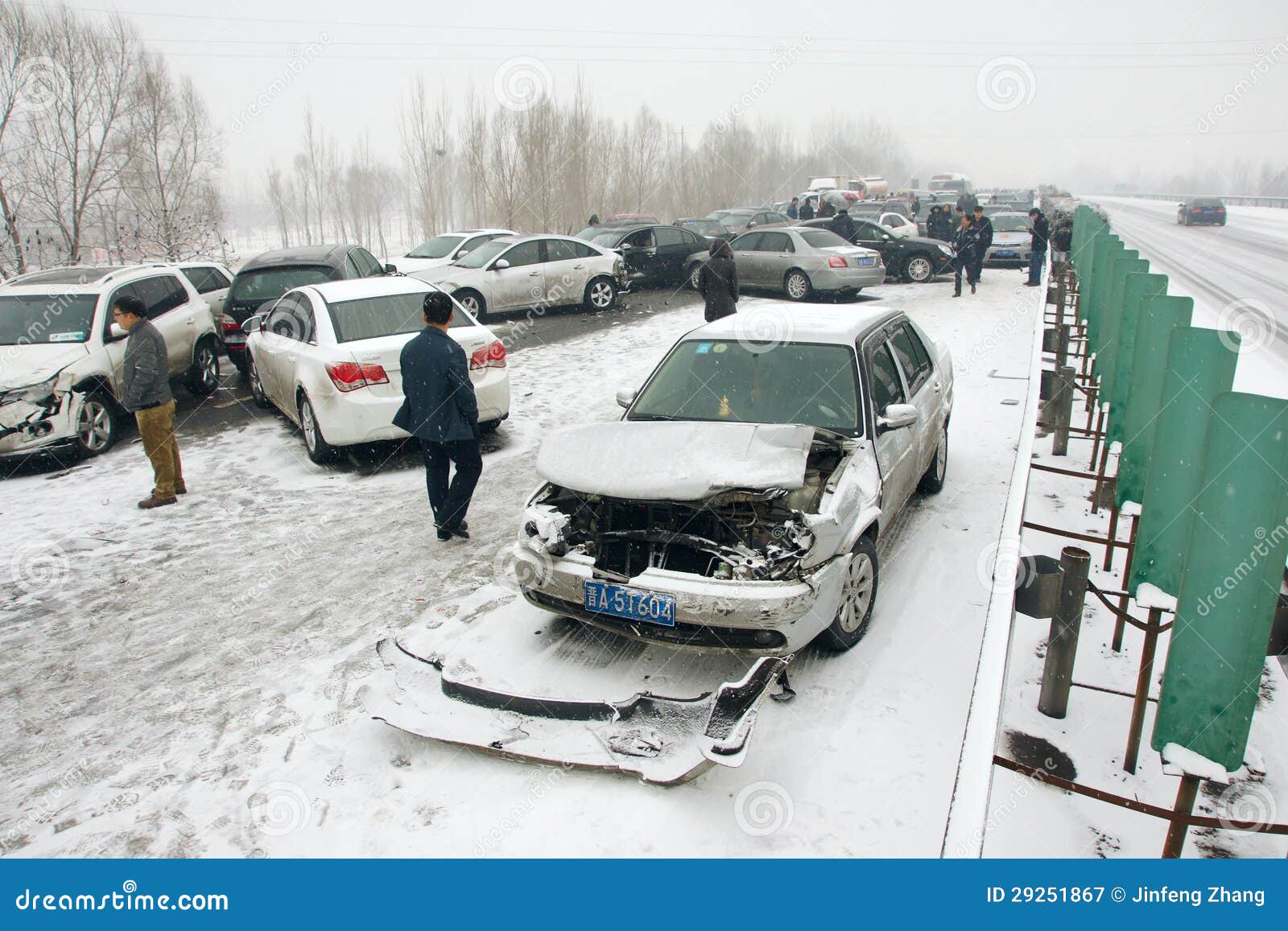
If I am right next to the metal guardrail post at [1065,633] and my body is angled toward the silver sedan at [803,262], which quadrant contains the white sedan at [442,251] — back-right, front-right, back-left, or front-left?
front-left

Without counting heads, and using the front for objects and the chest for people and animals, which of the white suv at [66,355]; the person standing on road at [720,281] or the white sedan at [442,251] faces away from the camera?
the person standing on road

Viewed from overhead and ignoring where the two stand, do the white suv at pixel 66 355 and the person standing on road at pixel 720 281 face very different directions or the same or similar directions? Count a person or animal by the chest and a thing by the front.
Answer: very different directions

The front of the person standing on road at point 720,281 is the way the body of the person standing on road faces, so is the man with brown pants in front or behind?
behind

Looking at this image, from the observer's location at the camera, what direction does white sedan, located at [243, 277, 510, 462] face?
facing away from the viewer and to the left of the viewer

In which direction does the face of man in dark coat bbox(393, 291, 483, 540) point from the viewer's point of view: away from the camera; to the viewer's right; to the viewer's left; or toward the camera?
away from the camera

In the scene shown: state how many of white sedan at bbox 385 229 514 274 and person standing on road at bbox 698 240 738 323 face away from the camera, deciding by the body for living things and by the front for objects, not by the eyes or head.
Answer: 1

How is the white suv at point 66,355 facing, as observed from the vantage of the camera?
facing the viewer and to the left of the viewer

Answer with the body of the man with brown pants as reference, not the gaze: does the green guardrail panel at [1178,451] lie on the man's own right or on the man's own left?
on the man's own left

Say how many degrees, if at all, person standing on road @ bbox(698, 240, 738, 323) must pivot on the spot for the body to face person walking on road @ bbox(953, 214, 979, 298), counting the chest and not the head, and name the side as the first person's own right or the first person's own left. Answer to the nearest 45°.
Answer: approximately 45° to the first person's own right

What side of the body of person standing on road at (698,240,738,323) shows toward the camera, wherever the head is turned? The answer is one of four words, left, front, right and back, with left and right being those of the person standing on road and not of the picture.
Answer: back

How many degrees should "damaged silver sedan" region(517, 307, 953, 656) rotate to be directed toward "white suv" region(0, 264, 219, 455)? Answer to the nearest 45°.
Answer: approximately 90° to its right
